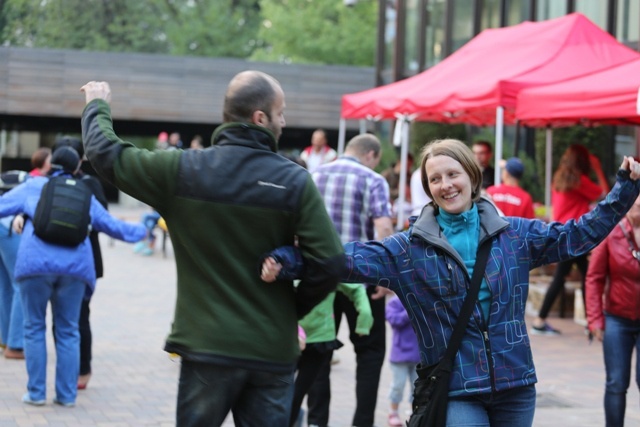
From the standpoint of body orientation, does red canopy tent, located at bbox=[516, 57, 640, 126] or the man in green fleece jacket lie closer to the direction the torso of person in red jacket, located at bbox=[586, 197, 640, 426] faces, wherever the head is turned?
the man in green fleece jacket

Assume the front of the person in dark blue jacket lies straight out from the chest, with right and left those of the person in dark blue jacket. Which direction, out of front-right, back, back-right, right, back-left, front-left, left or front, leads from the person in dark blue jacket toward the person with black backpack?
back-right

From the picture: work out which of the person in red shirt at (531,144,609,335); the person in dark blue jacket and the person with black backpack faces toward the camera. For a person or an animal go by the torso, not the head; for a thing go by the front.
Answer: the person in dark blue jacket

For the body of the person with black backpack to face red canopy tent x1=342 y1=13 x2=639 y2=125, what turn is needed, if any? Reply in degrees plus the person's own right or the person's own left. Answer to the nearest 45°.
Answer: approximately 45° to the person's own right

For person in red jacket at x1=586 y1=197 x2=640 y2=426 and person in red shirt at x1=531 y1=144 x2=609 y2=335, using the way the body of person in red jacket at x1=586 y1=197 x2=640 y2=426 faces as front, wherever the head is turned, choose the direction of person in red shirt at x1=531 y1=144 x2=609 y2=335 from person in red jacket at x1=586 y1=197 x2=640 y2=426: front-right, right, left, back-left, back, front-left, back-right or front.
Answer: back

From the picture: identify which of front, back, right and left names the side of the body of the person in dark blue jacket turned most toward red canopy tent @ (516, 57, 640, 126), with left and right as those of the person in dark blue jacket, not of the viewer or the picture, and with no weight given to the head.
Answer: back

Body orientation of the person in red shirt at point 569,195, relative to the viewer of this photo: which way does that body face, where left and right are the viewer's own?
facing away from the viewer and to the right of the viewer

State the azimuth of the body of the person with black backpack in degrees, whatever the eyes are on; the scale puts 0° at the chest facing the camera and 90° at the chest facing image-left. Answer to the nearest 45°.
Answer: approximately 180°

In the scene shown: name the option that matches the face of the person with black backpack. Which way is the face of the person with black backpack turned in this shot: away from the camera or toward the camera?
away from the camera

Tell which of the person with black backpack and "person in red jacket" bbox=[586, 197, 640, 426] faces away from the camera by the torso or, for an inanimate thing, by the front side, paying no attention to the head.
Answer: the person with black backpack

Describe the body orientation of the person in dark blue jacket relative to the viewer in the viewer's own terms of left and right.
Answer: facing the viewer

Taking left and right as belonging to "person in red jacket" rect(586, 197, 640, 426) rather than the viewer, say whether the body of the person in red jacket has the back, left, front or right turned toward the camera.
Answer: front

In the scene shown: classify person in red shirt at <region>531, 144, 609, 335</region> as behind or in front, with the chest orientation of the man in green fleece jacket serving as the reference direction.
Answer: in front

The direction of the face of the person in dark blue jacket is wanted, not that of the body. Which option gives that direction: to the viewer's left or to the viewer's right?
to the viewer's left

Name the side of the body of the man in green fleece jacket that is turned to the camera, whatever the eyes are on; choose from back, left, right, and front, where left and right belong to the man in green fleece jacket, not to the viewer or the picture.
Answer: back
